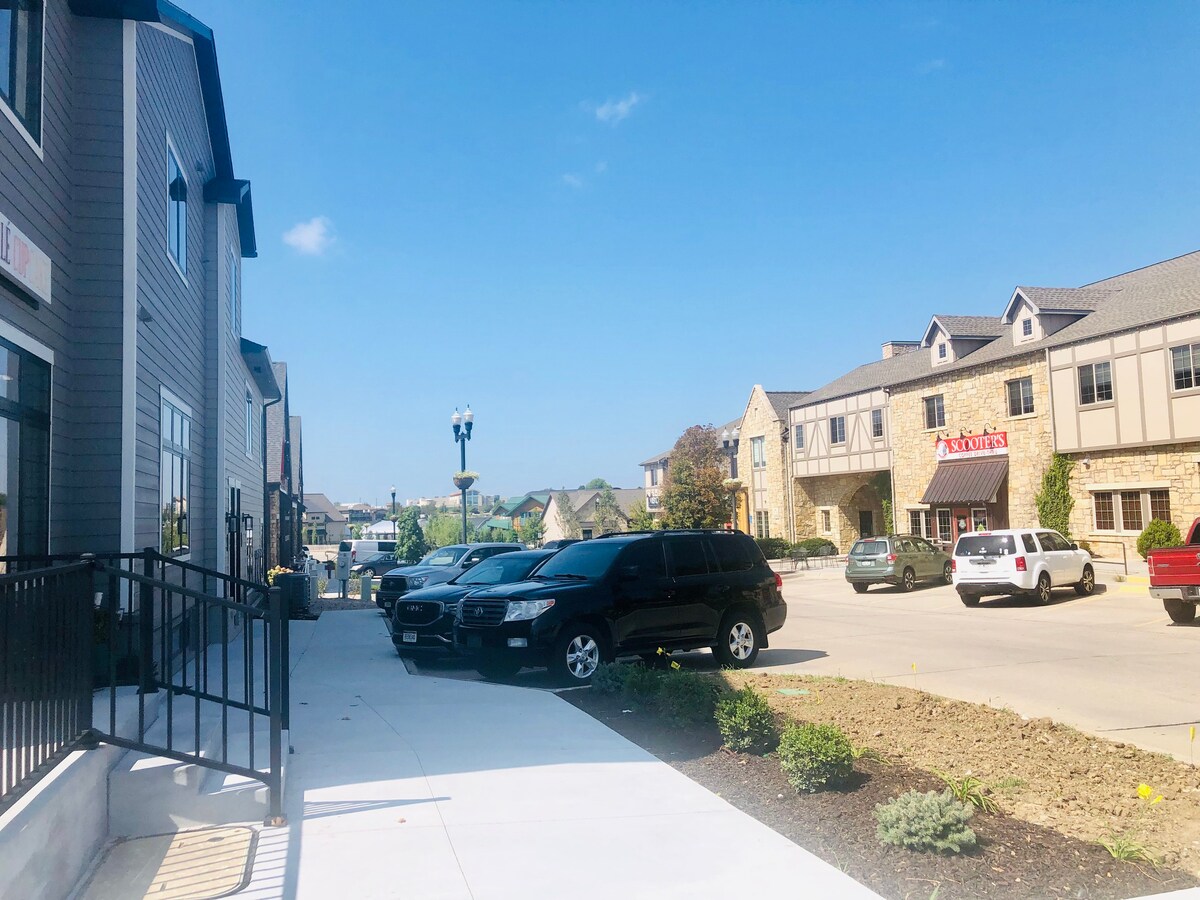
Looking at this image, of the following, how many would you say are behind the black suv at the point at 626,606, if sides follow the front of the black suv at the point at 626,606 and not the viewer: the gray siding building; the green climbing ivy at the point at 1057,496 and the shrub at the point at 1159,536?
2

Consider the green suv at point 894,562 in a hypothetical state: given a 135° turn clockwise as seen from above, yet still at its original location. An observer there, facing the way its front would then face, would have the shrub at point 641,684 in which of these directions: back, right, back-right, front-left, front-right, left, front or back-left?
front

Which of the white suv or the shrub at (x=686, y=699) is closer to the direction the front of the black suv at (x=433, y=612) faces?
the shrub

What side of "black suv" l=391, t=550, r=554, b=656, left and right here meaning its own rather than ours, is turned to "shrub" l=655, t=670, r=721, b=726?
left

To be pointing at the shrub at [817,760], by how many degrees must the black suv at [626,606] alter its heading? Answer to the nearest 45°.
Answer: approximately 45° to its left

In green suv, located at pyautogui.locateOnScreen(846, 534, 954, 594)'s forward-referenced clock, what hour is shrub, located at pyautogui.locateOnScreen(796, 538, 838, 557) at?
The shrub is roughly at 10 o'clock from the green suv.

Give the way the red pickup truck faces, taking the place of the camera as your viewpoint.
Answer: facing away from the viewer and to the right of the viewer

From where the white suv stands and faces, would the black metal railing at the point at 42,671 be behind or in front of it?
behind

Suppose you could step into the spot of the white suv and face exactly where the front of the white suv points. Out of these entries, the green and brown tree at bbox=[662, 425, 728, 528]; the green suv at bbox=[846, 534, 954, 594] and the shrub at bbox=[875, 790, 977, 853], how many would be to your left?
2

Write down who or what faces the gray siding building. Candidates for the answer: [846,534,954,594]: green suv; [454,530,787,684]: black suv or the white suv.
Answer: the black suv

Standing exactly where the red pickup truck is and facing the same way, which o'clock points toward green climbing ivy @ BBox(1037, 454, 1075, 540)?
The green climbing ivy is roughly at 10 o'clock from the red pickup truck.

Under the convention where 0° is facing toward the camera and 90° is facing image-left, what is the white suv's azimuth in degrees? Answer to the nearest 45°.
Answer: approximately 225°

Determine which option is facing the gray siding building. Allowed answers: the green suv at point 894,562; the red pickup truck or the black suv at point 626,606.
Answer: the black suv

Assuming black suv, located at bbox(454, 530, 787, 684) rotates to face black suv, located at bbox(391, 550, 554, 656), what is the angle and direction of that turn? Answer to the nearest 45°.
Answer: approximately 90° to its right

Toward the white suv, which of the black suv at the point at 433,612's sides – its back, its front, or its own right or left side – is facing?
back

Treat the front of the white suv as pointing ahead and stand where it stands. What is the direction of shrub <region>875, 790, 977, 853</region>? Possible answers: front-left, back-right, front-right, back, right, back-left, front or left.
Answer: back-right
